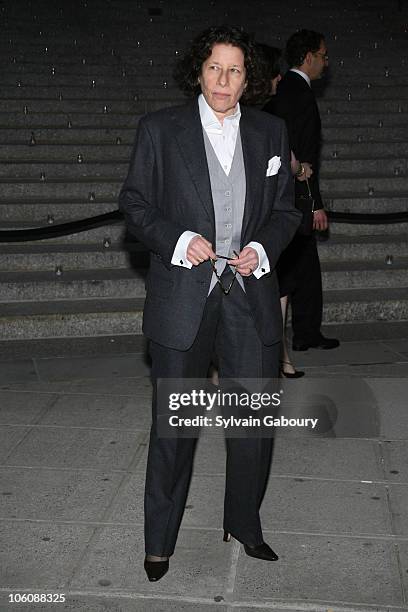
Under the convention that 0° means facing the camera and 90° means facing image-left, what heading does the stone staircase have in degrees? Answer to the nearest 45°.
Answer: approximately 0°

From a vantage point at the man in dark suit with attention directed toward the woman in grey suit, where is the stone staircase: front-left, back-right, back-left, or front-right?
back-right

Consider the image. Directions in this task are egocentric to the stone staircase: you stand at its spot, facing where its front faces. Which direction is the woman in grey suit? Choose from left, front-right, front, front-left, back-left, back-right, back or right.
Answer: front

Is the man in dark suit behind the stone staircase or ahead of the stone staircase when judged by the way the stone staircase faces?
ahead

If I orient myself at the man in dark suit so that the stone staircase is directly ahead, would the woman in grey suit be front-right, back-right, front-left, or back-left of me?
back-left
